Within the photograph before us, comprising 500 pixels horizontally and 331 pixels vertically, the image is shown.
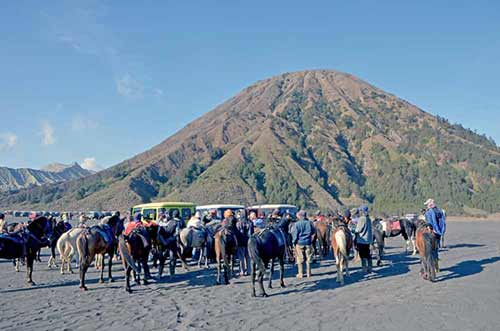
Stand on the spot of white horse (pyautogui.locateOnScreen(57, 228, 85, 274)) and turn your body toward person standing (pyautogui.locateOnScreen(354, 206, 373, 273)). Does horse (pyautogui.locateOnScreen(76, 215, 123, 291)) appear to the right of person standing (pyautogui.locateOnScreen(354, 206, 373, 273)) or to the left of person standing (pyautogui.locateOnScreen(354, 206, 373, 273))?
right

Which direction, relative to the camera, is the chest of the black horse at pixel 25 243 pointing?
to the viewer's right

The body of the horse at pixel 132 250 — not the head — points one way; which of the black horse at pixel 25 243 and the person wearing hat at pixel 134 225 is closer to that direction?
the person wearing hat

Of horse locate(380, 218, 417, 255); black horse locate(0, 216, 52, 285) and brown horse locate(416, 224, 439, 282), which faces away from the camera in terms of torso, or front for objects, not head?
the brown horse

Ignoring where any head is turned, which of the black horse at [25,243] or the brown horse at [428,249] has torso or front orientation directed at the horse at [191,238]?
the black horse

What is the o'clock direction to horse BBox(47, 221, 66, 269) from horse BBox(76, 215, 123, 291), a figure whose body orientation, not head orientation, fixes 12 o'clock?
horse BBox(47, 221, 66, 269) is roughly at 10 o'clock from horse BBox(76, 215, 123, 291).

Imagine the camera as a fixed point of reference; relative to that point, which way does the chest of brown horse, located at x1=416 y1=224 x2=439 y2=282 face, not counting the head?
away from the camera

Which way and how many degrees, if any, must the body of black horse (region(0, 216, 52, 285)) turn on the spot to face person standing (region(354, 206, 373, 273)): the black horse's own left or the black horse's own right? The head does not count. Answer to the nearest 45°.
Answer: approximately 45° to the black horse's own right

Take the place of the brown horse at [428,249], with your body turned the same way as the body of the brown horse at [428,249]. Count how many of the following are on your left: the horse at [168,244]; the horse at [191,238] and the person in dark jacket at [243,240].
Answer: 3

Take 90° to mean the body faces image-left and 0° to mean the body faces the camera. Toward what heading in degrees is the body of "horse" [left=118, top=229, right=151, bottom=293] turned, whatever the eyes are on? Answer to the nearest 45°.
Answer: approximately 225°
